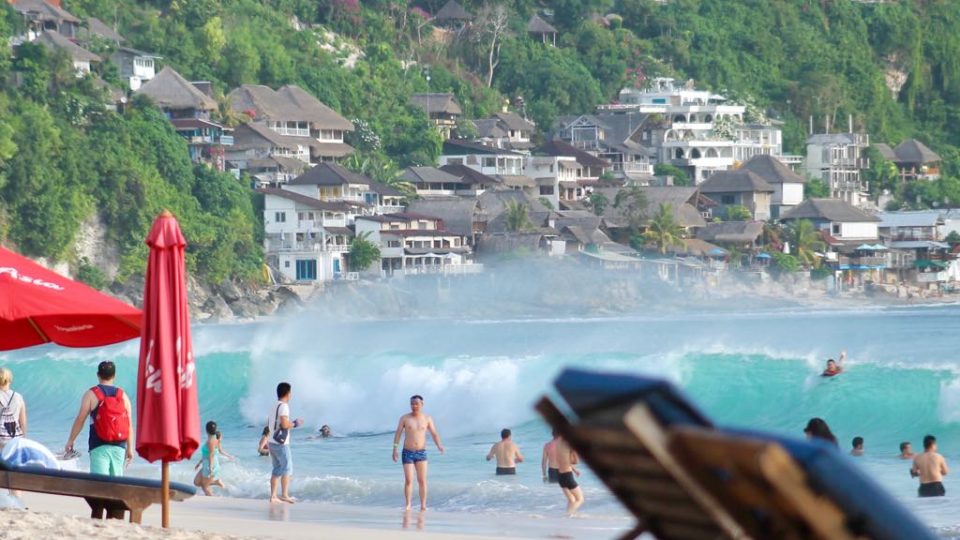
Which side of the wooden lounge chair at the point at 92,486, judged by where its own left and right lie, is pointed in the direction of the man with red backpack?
left

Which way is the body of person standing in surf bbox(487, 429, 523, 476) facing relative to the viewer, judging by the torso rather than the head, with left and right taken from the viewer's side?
facing away from the viewer

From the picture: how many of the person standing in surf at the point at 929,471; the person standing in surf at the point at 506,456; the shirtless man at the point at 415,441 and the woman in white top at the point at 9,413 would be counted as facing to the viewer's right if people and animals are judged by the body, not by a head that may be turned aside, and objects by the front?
0

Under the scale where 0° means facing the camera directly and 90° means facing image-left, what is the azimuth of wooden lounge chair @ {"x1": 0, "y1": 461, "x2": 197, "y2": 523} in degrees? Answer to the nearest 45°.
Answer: approximately 270°

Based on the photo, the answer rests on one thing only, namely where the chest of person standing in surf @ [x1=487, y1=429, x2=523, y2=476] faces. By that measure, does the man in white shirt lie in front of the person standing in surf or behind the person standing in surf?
behind

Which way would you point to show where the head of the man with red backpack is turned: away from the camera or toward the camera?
away from the camera

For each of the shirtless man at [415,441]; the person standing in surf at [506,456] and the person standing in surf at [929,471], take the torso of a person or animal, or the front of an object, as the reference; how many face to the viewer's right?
0

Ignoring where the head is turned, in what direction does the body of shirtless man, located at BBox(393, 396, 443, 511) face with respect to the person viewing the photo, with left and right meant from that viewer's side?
facing the viewer
